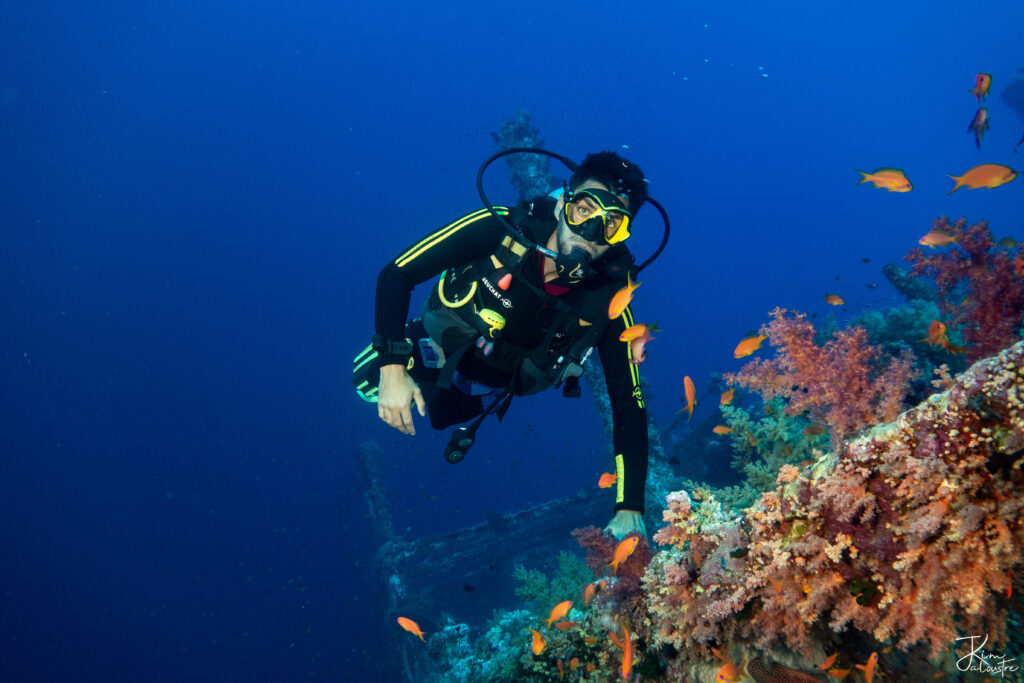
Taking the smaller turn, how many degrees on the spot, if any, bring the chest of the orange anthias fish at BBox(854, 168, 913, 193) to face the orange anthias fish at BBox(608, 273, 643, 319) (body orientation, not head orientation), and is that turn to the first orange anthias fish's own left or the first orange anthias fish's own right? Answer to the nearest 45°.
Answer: approximately 135° to the first orange anthias fish's own right

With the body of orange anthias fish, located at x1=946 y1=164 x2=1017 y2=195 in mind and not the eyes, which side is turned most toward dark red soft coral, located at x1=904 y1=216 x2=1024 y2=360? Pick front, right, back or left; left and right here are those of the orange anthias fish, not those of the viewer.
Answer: left

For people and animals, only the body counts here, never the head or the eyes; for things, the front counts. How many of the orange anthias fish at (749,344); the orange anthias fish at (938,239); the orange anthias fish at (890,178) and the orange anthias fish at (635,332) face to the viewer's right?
1

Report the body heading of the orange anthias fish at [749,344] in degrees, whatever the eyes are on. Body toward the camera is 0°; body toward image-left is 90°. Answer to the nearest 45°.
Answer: approximately 90°
